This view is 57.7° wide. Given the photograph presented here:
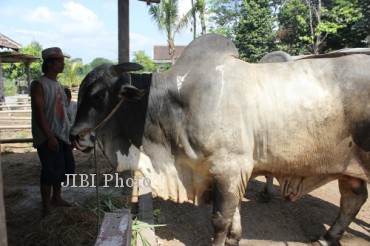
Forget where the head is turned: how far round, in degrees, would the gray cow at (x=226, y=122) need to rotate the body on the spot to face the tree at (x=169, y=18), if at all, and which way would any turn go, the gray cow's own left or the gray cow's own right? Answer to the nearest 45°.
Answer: approximately 90° to the gray cow's own right

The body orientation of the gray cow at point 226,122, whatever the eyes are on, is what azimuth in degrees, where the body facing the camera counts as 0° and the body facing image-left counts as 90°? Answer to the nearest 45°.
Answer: approximately 90°

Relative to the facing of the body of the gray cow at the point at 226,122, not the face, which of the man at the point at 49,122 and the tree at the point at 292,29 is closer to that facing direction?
the man

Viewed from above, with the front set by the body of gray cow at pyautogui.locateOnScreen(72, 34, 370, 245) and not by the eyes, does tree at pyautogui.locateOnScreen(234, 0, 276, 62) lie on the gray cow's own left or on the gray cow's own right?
on the gray cow's own right

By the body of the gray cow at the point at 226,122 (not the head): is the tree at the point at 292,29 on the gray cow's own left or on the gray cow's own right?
on the gray cow's own right

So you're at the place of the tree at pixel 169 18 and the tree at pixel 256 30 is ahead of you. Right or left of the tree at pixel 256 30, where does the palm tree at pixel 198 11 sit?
left

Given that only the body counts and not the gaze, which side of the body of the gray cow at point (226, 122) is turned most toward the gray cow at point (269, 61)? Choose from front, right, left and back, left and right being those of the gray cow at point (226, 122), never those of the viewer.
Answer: right

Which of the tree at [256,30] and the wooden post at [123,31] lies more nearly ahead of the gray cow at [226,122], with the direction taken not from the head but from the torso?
the wooden post

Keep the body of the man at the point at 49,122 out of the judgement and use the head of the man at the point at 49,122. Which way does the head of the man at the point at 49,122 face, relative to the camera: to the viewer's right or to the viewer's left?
to the viewer's right

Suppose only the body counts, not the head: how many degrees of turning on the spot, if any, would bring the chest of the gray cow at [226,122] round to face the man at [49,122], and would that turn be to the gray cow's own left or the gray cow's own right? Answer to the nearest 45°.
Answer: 0° — it already faces them
